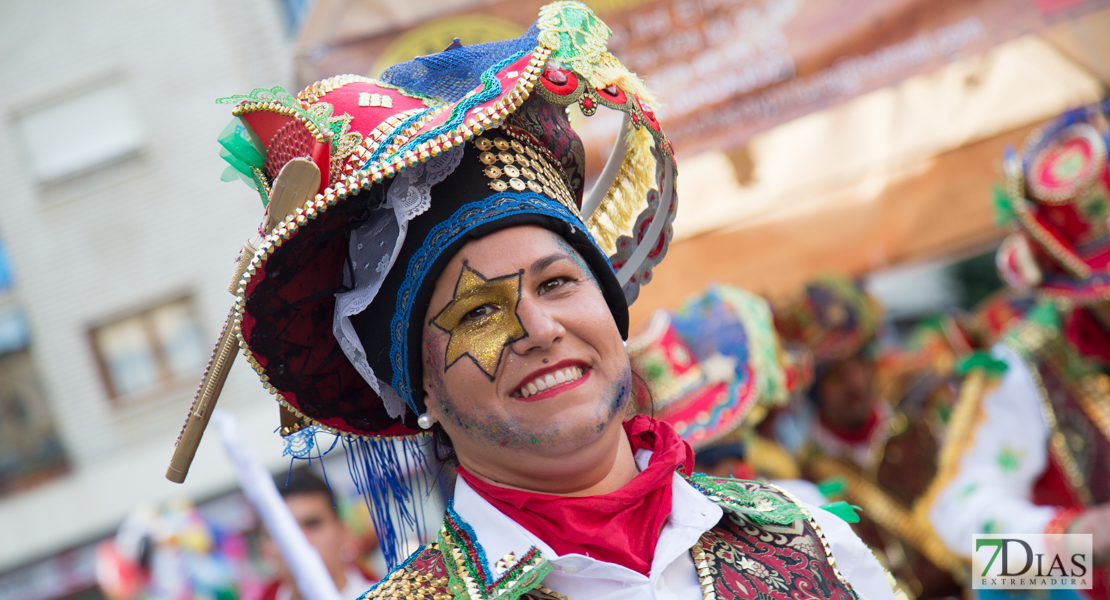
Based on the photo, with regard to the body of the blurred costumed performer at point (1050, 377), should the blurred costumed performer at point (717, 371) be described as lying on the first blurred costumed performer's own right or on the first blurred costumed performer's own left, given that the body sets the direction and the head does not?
on the first blurred costumed performer's own right

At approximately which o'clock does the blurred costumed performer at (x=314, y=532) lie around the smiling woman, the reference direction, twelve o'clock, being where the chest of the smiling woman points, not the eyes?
The blurred costumed performer is roughly at 5 o'clock from the smiling woman.

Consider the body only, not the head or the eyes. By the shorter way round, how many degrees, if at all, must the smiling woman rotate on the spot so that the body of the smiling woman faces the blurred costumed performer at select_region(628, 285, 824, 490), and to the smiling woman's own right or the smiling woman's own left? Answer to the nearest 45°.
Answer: approximately 180°

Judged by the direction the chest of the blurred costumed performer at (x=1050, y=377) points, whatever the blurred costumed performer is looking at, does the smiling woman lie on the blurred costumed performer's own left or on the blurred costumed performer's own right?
on the blurred costumed performer's own right

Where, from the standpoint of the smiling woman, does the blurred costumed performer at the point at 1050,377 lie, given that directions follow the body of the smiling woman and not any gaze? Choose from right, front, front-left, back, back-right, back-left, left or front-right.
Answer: back-left
